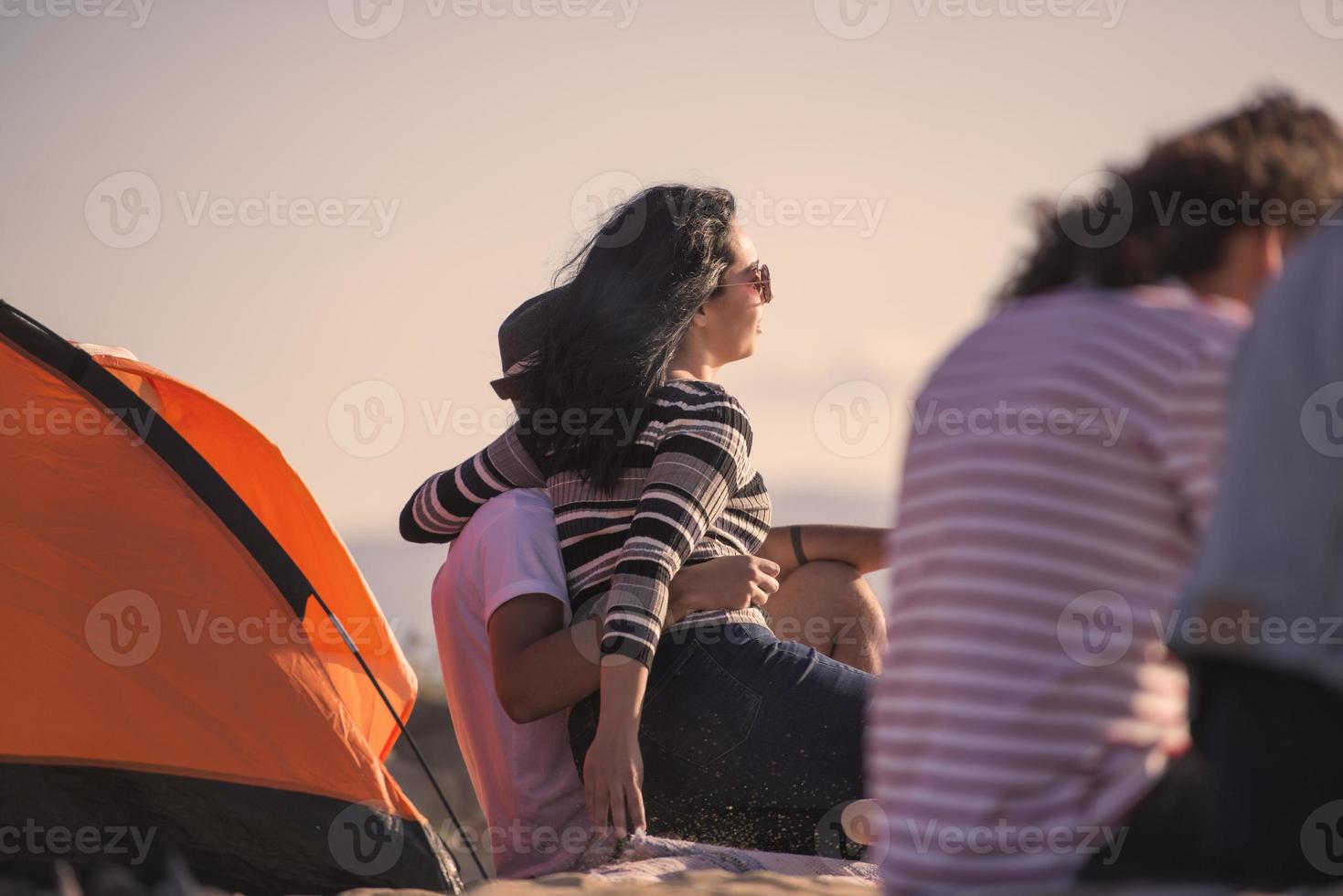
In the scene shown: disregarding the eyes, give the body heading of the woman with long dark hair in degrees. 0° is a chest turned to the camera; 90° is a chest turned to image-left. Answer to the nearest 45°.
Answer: approximately 225°

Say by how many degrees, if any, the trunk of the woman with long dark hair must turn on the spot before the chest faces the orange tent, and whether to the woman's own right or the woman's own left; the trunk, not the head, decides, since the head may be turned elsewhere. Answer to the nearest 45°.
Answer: approximately 135° to the woman's own left

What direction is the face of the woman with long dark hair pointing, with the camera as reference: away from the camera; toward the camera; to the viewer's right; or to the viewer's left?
to the viewer's right
